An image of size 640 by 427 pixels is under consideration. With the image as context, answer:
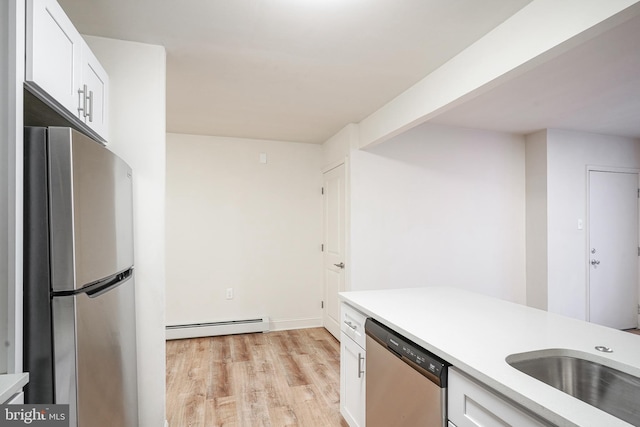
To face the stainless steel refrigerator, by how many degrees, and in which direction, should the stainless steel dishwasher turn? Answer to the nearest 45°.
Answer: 0° — it already faces it

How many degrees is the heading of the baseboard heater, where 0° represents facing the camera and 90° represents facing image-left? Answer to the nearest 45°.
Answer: approximately 0°

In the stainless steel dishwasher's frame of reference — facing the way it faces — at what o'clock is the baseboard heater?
The baseboard heater is roughly at 3 o'clock from the stainless steel dishwasher.

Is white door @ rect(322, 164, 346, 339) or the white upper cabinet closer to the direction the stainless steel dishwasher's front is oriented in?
the white upper cabinet

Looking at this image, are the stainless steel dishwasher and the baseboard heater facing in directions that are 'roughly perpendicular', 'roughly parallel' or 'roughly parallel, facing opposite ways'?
roughly perpendicular

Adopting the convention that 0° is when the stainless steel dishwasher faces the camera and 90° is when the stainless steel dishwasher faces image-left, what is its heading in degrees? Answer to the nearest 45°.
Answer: approximately 45°

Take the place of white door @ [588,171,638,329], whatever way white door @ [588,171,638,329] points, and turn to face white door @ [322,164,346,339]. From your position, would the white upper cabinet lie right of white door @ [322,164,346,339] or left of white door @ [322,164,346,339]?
left

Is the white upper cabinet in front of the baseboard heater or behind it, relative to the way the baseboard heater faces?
in front

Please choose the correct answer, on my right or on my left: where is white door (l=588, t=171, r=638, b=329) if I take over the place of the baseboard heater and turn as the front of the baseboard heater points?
on my left

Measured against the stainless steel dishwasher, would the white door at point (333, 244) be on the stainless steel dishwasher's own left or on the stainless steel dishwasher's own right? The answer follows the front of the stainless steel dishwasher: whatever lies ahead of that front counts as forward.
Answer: on the stainless steel dishwasher's own right

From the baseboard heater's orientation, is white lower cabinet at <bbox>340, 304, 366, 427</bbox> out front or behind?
out front

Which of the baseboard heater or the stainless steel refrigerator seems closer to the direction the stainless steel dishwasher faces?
the stainless steel refrigerator

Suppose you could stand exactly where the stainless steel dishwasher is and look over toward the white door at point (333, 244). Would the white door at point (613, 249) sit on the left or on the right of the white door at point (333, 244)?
right
